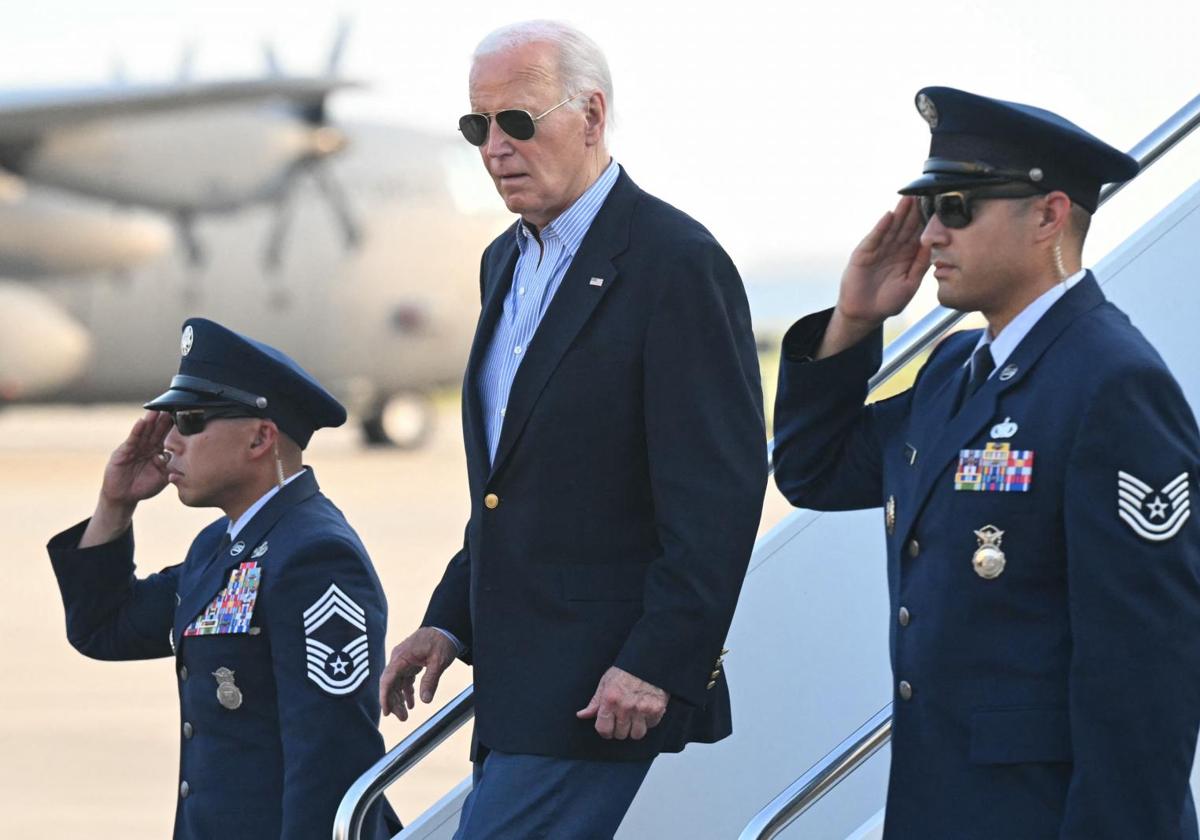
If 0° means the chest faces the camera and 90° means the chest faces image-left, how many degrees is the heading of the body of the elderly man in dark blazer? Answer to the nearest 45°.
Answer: approximately 45°
